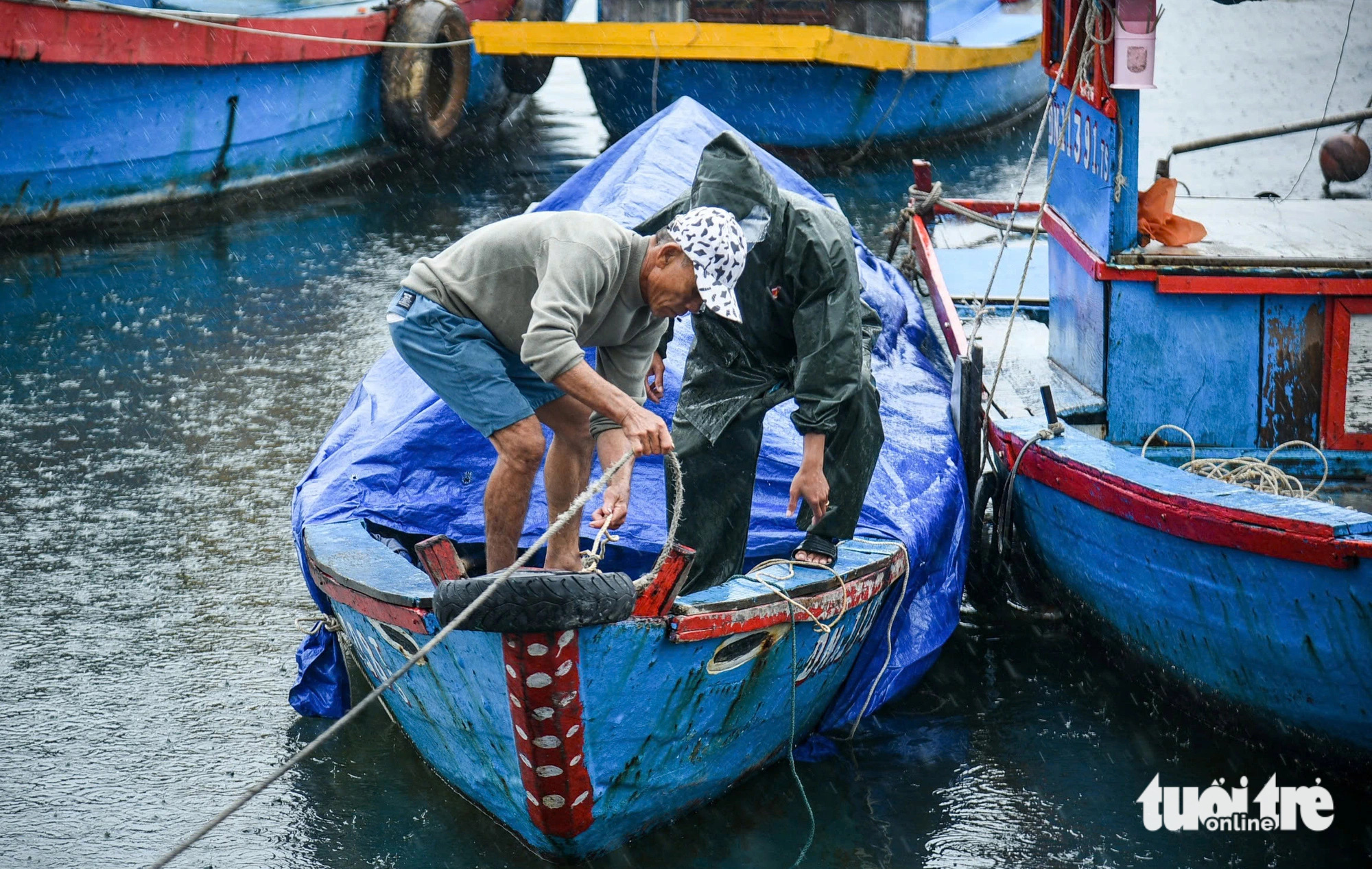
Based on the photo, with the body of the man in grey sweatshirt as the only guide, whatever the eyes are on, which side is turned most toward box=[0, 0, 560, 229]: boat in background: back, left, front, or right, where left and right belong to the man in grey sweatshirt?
left

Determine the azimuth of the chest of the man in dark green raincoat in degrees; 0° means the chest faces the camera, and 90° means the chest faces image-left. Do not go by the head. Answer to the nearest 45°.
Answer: approximately 45°

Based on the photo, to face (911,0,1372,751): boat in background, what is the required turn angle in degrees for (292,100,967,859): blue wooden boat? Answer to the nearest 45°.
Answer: approximately 135° to its left

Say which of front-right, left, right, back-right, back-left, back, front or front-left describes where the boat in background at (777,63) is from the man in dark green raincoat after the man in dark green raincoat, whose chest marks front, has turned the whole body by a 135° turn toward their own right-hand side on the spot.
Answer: front

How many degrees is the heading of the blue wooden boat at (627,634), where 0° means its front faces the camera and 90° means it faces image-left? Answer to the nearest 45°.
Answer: approximately 0°

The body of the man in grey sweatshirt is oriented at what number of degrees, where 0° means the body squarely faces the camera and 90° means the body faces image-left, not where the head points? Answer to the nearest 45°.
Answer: approximately 270°

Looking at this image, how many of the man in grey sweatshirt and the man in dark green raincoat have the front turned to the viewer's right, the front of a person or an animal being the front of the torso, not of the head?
1

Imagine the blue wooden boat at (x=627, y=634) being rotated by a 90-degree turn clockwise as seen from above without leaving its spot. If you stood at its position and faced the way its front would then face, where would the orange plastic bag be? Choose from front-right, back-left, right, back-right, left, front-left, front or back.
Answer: back-right
